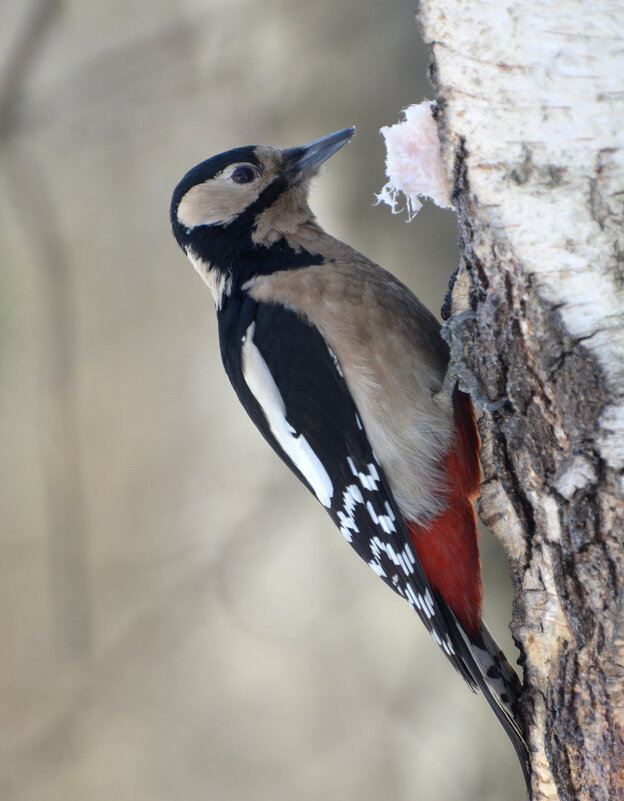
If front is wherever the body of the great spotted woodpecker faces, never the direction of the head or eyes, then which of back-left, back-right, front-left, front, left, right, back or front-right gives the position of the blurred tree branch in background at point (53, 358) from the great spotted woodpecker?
back-left

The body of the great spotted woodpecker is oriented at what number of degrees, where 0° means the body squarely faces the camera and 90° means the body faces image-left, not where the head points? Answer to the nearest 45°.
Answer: approximately 270°
